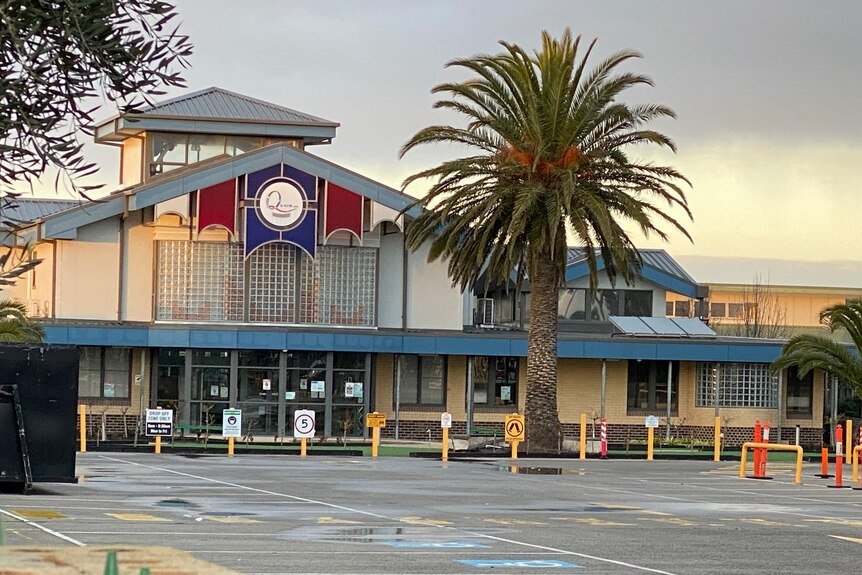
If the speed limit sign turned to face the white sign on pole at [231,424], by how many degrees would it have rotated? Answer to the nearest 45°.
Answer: approximately 90° to its right

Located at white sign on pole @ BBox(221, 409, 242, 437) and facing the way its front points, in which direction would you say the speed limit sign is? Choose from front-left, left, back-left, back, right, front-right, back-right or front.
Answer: left

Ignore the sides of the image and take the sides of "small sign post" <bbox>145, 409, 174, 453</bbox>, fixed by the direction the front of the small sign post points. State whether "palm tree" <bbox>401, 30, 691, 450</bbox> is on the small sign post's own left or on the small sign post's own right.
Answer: on the small sign post's own left

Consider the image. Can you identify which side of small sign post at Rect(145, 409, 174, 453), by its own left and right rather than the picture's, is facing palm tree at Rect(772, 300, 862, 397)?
left

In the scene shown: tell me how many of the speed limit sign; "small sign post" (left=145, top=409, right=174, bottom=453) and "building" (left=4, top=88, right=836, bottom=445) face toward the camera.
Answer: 3

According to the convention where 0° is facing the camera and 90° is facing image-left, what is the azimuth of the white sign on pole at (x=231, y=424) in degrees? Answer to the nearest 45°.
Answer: approximately 0°

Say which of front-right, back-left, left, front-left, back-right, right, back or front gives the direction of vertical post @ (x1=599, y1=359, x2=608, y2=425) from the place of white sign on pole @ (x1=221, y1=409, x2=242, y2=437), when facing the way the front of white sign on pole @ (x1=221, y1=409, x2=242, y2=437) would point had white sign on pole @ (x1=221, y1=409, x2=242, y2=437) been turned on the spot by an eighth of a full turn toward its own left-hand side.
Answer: left

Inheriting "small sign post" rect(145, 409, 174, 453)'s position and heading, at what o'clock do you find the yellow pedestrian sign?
The yellow pedestrian sign is roughly at 9 o'clock from the small sign post.

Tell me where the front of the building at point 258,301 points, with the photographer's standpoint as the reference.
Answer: facing the viewer

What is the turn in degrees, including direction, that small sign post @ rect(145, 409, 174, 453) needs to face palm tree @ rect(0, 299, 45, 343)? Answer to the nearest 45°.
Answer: approximately 135° to its right

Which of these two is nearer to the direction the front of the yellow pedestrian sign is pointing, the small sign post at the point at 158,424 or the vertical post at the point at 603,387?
the small sign post

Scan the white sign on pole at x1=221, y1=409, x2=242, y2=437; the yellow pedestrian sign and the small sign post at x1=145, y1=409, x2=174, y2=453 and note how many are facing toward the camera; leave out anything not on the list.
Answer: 3

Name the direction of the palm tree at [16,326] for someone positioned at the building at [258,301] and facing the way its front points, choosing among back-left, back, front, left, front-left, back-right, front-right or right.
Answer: front-right

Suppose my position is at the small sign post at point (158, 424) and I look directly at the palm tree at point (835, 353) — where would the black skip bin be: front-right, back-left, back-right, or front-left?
back-right

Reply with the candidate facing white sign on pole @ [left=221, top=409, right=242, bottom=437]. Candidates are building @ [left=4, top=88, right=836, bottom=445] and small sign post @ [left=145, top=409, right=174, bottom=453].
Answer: the building

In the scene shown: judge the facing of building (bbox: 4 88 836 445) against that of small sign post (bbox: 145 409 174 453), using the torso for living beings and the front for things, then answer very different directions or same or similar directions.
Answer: same or similar directions

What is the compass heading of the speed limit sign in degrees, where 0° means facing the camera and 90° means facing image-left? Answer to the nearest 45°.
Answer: approximately 0°

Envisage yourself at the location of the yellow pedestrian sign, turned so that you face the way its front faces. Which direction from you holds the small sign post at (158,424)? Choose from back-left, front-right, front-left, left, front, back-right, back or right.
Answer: right

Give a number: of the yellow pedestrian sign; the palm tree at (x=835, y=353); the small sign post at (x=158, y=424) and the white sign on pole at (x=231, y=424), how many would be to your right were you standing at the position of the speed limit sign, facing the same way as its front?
2
